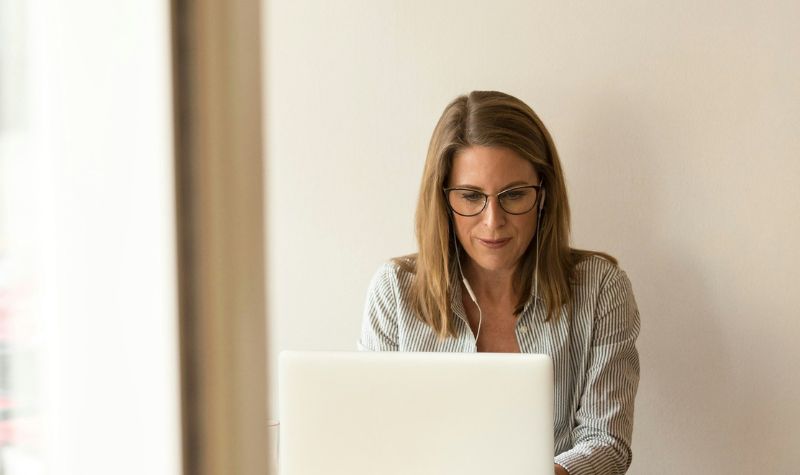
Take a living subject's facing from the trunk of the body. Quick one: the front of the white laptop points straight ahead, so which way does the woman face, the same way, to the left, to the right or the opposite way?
the opposite way

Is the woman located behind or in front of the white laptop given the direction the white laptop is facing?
in front

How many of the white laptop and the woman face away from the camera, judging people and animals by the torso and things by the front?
1

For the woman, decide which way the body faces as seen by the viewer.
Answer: toward the camera

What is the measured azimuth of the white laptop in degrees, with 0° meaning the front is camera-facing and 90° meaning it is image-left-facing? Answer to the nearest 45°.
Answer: approximately 180°

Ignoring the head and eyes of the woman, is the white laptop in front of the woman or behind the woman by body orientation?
in front

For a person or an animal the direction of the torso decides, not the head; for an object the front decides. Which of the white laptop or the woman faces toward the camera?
the woman
